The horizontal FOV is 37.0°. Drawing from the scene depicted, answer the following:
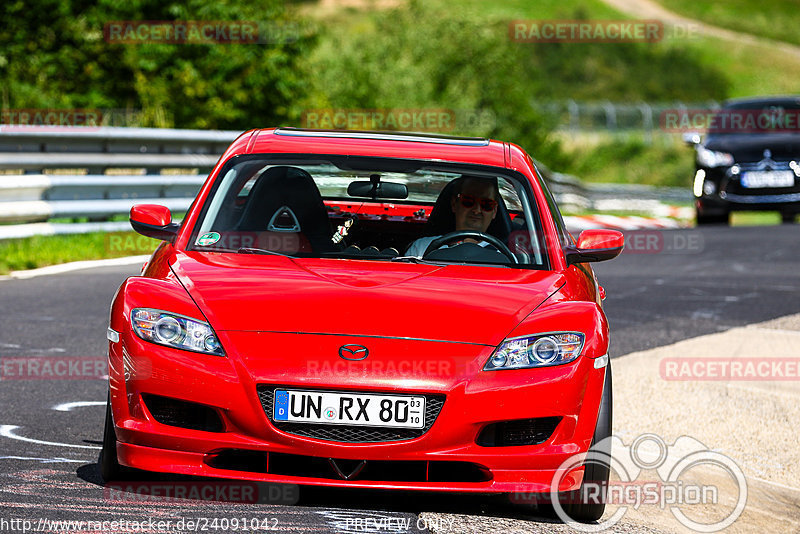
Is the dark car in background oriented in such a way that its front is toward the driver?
yes

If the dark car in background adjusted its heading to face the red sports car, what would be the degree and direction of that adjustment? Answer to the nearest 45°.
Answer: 0° — it already faces it

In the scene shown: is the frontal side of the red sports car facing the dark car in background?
no

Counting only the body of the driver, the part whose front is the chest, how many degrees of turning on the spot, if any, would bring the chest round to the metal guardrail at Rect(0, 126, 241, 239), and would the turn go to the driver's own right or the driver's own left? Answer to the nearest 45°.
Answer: approximately 135° to the driver's own right

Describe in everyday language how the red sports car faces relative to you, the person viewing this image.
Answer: facing the viewer

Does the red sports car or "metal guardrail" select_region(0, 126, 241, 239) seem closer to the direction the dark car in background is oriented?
the red sports car

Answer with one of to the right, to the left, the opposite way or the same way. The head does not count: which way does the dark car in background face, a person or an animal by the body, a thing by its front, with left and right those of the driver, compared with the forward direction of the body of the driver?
the same way

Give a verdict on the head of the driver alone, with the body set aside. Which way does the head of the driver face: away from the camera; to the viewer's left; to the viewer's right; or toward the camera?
toward the camera

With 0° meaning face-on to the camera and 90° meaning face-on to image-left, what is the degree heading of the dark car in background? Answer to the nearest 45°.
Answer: approximately 0°

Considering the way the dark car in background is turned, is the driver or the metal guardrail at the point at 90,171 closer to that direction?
the driver

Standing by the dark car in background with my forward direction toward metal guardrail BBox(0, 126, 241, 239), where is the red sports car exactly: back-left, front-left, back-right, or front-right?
front-left

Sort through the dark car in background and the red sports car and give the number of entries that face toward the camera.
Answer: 2

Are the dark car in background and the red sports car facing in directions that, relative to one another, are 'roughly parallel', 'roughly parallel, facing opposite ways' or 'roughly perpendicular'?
roughly parallel

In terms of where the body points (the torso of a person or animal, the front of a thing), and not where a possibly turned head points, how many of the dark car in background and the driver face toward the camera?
2
